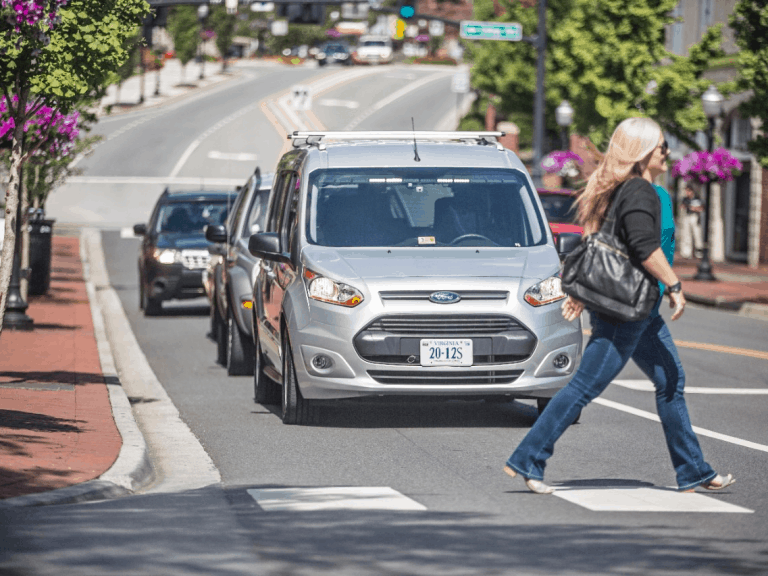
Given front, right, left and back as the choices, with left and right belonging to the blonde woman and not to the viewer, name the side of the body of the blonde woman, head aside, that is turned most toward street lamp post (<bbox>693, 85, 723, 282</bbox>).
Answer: left

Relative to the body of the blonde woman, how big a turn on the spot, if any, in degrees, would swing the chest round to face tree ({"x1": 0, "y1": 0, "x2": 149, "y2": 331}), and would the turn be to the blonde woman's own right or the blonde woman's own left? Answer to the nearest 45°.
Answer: approximately 135° to the blonde woman's own left

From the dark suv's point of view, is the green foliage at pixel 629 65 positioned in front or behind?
behind

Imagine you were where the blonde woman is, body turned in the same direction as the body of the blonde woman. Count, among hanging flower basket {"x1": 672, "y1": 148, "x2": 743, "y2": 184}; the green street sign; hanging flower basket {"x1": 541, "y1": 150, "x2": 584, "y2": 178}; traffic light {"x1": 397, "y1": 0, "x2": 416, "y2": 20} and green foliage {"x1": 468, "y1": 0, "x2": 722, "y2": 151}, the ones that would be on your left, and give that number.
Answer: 5

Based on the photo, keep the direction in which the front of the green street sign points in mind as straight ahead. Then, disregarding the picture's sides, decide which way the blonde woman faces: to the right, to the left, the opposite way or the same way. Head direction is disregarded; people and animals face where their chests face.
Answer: to the left

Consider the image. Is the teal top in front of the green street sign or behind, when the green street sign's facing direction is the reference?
in front

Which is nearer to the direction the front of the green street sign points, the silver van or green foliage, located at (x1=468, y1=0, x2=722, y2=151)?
the silver van

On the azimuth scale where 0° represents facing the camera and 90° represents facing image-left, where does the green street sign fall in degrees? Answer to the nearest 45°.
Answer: approximately 0°

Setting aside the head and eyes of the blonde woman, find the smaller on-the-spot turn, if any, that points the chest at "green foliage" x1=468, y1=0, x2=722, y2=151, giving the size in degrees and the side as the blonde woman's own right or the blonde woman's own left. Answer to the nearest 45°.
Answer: approximately 90° to the blonde woman's own left

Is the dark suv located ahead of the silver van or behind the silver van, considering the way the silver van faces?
behind

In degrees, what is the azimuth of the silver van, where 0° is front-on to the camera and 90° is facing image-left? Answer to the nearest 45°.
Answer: approximately 0°

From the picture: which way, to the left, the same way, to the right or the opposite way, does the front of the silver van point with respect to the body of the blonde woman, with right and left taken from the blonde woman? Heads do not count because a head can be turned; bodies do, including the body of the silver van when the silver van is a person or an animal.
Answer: to the right

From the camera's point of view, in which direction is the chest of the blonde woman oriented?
to the viewer's right

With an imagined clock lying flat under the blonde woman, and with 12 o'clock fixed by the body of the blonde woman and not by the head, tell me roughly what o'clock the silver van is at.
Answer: The silver van is roughly at 8 o'clock from the blonde woman.

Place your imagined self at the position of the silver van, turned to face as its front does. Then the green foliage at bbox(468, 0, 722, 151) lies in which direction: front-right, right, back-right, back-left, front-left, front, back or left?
back

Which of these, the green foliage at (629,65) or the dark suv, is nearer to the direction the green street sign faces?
the dark suv

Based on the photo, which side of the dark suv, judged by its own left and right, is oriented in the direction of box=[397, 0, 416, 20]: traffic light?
back
